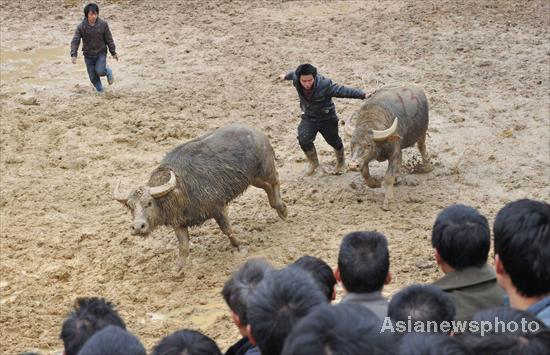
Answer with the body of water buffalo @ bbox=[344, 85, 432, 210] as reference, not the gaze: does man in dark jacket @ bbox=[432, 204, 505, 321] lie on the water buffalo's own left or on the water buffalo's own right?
on the water buffalo's own left

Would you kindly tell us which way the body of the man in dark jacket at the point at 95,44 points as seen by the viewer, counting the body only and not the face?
toward the camera

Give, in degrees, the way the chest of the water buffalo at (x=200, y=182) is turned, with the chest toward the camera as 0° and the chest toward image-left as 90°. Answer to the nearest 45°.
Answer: approximately 45°

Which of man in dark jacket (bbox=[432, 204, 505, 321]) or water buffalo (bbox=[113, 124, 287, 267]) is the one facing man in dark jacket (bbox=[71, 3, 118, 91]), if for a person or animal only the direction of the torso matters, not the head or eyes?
man in dark jacket (bbox=[432, 204, 505, 321])

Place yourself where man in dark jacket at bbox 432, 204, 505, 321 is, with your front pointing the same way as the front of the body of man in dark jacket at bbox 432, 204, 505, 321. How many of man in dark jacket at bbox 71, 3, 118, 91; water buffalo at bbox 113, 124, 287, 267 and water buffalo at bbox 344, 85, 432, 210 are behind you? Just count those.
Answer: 0

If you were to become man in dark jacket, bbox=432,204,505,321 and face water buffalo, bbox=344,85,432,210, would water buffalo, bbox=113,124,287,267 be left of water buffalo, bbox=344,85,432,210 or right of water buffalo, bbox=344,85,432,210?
left

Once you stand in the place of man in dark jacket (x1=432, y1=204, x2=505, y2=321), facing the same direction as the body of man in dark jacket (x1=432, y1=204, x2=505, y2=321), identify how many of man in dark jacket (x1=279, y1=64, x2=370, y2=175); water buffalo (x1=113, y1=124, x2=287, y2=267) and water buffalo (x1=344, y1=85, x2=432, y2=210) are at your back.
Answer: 0

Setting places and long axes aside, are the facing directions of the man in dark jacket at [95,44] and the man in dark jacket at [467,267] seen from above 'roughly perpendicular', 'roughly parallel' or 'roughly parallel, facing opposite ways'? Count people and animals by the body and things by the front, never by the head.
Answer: roughly parallel, facing opposite ways

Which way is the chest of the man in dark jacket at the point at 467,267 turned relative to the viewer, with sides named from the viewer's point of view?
facing away from the viewer and to the left of the viewer

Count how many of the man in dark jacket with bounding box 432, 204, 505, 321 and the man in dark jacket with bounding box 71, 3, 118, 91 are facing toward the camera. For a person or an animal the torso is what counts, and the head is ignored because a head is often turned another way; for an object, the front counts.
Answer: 1

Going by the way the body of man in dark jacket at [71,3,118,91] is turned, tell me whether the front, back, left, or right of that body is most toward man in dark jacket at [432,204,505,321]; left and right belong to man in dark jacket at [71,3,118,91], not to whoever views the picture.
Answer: front

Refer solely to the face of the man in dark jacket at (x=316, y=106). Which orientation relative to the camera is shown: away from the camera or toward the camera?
toward the camera

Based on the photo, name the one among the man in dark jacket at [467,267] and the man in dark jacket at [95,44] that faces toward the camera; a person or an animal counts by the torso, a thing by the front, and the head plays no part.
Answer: the man in dark jacket at [95,44]

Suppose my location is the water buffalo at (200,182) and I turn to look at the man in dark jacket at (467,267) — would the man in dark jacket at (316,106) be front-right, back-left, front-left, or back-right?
back-left

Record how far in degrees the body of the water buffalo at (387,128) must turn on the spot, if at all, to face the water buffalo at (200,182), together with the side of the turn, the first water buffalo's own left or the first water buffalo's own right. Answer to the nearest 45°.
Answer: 0° — it already faces it

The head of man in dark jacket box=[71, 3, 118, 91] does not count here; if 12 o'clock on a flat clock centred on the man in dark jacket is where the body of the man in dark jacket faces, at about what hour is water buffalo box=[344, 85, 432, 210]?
The water buffalo is roughly at 11 o'clock from the man in dark jacket.

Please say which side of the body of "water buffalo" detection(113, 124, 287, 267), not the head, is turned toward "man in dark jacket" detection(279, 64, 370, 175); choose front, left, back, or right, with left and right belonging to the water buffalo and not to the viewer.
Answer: back

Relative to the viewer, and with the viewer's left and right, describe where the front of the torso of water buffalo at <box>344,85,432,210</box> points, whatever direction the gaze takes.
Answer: facing the viewer and to the left of the viewer

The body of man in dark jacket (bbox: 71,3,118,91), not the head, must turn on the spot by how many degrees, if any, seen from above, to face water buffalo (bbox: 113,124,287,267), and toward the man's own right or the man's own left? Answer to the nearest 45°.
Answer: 0° — they already face it
